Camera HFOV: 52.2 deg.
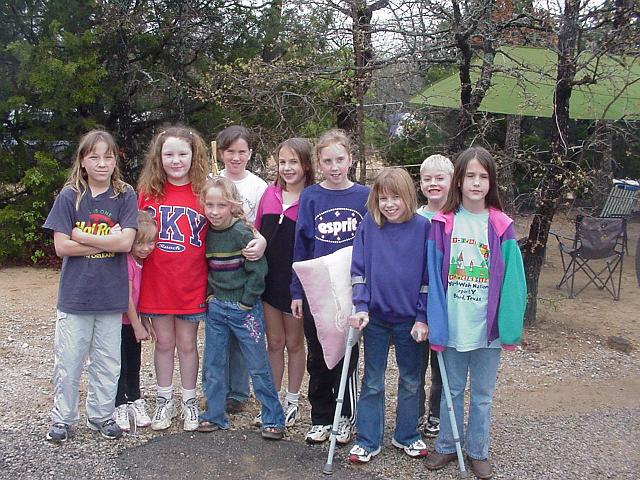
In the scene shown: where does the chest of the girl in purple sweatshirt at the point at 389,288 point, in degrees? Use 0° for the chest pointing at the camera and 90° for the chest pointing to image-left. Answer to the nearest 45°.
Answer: approximately 0°

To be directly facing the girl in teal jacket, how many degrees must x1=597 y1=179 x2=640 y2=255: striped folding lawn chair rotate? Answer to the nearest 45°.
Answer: approximately 45° to its left

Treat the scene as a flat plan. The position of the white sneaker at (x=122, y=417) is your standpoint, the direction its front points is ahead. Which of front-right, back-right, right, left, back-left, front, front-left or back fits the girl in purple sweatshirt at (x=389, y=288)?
front-left

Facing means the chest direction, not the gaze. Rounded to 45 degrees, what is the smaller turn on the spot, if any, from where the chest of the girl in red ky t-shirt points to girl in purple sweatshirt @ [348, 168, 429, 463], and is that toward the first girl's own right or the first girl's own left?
approximately 45° to the first girl's own left

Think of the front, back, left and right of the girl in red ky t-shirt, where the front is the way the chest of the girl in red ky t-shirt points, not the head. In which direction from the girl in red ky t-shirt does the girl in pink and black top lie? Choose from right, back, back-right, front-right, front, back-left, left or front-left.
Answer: left

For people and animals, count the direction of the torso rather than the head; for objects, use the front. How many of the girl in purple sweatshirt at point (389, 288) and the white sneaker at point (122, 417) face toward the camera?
2
